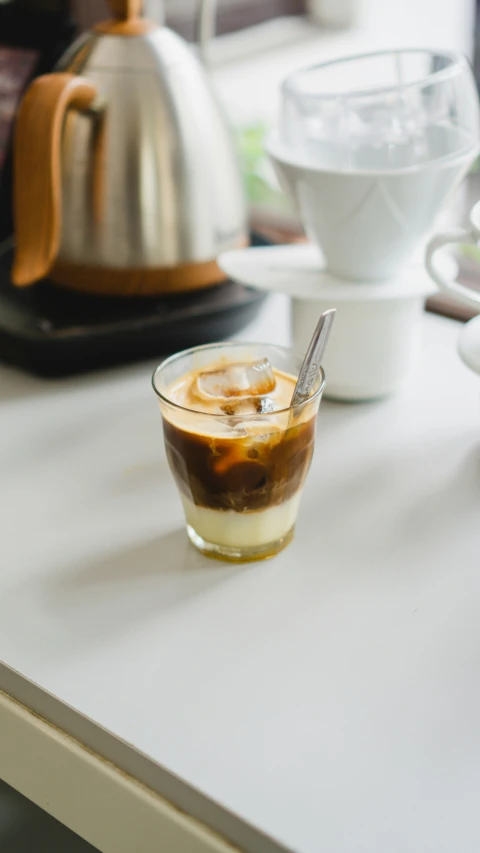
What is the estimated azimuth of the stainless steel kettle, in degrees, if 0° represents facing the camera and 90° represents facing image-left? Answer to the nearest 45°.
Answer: approximately 225°
